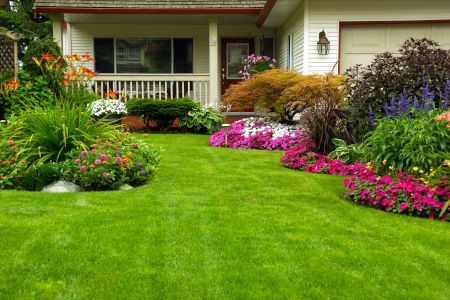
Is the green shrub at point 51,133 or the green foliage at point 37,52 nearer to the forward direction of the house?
the green shrub

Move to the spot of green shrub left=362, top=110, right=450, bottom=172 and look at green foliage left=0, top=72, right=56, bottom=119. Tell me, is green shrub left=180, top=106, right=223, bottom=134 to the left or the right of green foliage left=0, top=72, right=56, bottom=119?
right

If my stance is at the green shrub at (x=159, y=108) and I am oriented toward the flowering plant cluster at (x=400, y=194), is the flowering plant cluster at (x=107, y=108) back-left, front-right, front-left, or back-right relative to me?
back-right

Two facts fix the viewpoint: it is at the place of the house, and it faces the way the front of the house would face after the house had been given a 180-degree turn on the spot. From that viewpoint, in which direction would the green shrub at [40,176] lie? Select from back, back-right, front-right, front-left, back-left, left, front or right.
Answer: back

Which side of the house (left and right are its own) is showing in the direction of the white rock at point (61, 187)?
front

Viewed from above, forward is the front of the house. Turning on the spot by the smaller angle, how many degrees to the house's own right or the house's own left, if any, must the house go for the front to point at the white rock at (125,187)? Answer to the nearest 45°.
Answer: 0° — it already faces it

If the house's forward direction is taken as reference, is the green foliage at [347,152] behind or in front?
in front

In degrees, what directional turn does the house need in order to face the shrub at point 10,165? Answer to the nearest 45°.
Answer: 0° — it already faces it

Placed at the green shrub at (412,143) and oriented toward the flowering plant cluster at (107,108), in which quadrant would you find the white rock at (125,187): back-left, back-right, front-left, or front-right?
front-left

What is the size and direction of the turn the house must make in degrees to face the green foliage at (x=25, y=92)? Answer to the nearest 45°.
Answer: approximately 45° to its right

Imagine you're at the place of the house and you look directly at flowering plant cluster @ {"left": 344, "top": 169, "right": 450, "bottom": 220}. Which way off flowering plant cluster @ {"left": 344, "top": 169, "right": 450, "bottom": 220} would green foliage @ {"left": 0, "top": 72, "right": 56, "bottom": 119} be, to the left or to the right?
right

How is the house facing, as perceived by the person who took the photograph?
facing the viewer

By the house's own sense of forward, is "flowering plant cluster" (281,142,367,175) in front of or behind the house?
in front

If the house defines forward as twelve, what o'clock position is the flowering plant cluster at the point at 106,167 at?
The flowering plant cluster is roughly at 12 o'clock from the house.

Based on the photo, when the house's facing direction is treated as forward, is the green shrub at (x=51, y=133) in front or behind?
in front

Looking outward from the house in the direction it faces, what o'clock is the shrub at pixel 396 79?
The shrub is roughly at 11 o'clock from the house.

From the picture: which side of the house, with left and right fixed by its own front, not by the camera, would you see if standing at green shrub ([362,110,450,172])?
front
